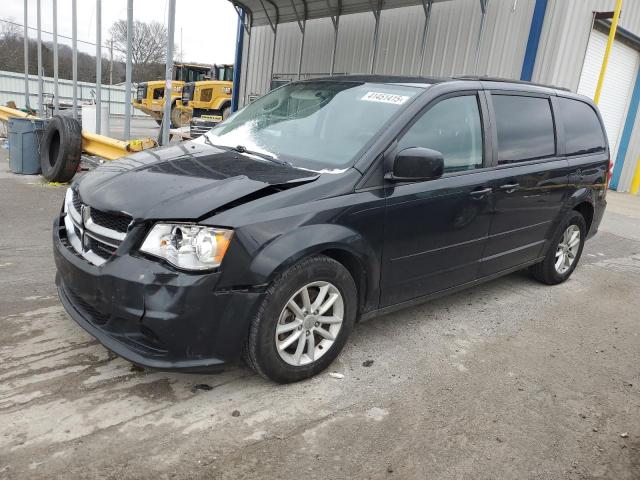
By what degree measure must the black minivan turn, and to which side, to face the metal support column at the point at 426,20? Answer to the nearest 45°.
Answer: approximately 135° to its right

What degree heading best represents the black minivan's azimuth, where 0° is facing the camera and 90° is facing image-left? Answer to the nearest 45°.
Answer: approximately 45°

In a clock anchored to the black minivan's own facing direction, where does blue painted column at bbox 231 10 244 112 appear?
The blue painted column is roughly at 4 o'clock from the black minivan.

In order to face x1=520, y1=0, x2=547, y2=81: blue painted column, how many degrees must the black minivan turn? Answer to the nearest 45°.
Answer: approximately 180°

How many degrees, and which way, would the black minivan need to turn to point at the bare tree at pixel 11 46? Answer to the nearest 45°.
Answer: approximately 90° to its right

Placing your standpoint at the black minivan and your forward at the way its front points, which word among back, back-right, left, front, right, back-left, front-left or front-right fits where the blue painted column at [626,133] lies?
back

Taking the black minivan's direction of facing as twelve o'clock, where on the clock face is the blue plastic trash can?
The blue plastic trash can is roughly at 3 o'clock from the black minivan.

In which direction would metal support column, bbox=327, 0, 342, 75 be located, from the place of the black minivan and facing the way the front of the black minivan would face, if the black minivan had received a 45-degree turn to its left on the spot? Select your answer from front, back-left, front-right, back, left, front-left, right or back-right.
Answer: back

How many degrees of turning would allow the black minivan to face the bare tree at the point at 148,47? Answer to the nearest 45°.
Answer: approximately 135° to its right

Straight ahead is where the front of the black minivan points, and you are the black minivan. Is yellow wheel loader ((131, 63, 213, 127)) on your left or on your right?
on your right

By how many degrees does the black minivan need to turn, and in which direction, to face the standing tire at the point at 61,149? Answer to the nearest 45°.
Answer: approximately 90° to its right

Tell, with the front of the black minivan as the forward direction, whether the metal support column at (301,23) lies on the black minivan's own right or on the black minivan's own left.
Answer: on the black minivan's own right

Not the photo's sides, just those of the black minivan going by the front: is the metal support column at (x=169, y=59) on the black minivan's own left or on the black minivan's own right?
on the black minivan's own right
